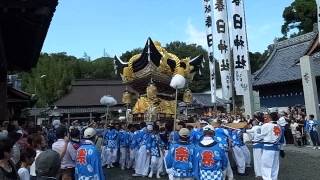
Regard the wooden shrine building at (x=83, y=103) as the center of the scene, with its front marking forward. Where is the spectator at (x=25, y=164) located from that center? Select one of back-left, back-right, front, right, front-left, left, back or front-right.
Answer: front

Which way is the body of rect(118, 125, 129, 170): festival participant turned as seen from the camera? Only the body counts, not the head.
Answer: away from the camera

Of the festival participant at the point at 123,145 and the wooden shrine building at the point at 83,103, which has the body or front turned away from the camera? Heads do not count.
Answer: the festival participant

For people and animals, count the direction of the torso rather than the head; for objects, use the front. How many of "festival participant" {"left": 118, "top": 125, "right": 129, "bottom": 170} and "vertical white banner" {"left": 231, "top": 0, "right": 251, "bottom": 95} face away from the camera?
1

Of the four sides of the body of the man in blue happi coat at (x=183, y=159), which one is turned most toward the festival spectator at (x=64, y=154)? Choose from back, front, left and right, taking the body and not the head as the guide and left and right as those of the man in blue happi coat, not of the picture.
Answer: left

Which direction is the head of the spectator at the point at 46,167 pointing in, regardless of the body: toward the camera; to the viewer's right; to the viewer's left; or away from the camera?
away from the camera

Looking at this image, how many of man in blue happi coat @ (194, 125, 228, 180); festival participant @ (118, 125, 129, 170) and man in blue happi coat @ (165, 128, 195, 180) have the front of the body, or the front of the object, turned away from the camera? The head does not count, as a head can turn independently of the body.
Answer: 3

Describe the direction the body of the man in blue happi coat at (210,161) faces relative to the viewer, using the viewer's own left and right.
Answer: facing away from the viewer

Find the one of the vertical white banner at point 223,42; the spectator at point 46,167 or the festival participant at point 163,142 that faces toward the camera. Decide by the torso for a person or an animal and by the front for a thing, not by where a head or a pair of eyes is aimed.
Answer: the vertical white banner

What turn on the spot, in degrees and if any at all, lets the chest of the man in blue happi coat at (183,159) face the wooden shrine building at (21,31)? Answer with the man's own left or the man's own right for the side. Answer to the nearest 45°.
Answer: approximately 90° to the man's own left

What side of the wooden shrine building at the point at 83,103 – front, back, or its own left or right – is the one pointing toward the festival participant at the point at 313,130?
front

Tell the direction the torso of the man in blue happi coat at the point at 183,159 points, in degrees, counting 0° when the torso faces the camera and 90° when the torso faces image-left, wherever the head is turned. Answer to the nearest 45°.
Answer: approximately 180°

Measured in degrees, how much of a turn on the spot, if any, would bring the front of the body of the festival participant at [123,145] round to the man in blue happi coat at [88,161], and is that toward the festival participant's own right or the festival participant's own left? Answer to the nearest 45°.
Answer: approximately 180°
